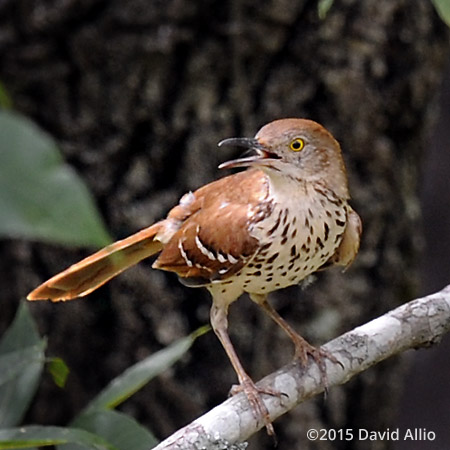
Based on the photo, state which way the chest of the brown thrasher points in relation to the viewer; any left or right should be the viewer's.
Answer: facing the viewer and to the right of the viewer

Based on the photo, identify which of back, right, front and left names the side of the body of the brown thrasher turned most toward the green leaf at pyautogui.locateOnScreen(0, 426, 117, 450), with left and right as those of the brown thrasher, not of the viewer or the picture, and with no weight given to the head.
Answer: right

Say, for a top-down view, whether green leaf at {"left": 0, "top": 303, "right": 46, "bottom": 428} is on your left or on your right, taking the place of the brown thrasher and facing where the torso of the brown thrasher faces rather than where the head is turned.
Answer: on your right

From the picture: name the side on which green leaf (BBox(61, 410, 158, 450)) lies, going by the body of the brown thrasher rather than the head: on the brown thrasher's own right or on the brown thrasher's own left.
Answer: on the brown thrasher's own right
